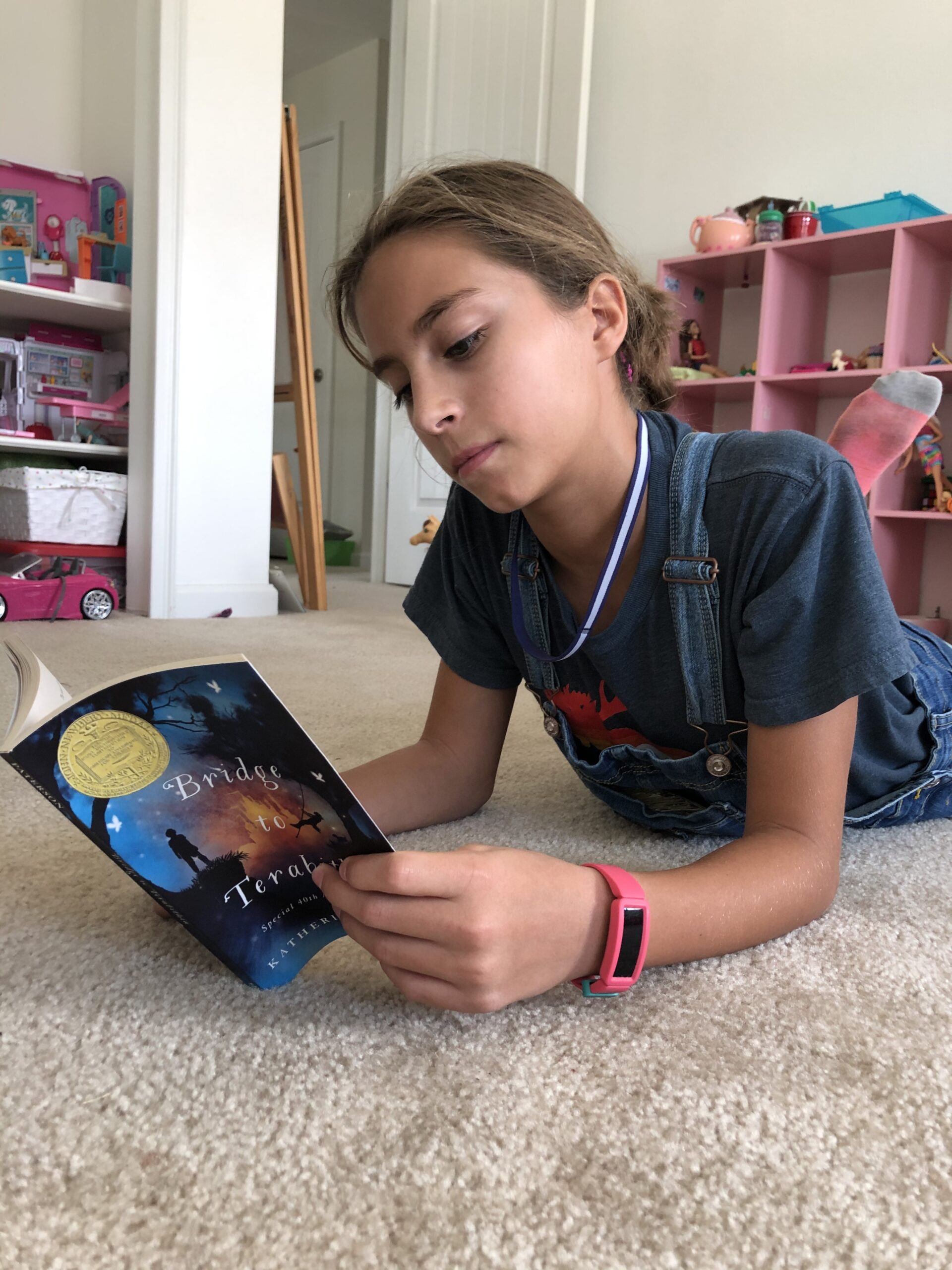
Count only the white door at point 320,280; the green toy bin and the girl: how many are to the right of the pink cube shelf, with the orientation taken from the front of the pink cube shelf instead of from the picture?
2

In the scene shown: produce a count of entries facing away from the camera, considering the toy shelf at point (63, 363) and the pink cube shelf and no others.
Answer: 0

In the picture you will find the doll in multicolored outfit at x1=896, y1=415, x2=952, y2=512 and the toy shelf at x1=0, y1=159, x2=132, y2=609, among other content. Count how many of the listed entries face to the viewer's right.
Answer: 0

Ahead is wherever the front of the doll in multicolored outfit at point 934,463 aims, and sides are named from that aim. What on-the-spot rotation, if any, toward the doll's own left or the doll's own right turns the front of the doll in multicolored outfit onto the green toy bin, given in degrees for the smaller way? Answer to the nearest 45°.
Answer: approximately 90° to the doll's own right

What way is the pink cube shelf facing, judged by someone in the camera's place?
facing the viewer and to the left of the viewer

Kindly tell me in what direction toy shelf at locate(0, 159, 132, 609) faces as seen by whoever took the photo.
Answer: facing the viewer

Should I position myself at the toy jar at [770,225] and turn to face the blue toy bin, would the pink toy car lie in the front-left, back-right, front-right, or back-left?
back-right

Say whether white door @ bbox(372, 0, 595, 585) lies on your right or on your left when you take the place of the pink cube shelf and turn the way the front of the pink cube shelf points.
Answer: on your right

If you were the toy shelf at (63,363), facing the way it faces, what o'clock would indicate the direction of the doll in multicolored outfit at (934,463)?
The doll in multicolored outfit is roughly at 10 o'clock from the toy shelf.

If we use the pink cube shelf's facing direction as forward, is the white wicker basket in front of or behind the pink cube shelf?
in front
